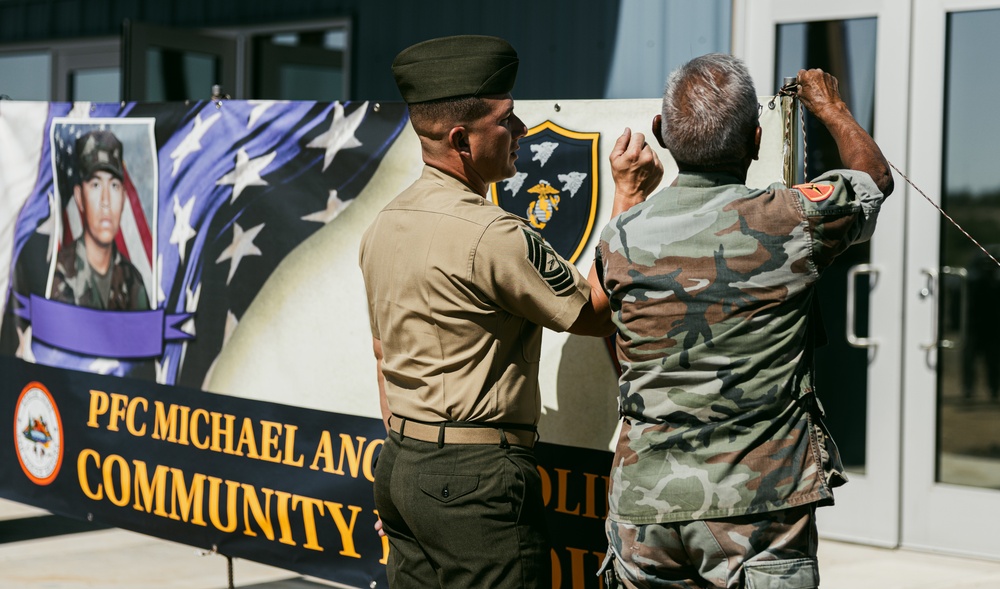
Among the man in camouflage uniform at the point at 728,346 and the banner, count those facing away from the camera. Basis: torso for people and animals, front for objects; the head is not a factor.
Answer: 1

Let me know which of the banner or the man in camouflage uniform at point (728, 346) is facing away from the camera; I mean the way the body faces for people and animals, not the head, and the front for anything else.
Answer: the man in camouflage uniform

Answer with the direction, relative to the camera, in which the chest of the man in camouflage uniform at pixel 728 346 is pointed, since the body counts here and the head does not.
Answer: away from the camera

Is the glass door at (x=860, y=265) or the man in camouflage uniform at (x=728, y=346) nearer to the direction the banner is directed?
the man in camouflage uniform

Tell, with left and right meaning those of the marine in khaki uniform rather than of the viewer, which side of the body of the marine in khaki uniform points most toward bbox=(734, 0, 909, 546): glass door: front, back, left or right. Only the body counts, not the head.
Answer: front

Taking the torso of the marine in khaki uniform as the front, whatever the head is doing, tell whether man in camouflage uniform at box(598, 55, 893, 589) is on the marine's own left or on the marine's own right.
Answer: on the marine's own right

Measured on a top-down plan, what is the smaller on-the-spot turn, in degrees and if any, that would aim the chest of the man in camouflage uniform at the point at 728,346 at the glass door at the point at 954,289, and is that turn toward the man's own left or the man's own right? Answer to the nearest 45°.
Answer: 0° — they already face it

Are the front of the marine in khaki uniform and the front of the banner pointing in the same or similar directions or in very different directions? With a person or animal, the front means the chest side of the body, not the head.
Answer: very different directions

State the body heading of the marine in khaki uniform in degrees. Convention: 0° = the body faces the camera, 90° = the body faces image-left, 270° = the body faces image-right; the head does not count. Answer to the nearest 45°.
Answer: approximately 225°
